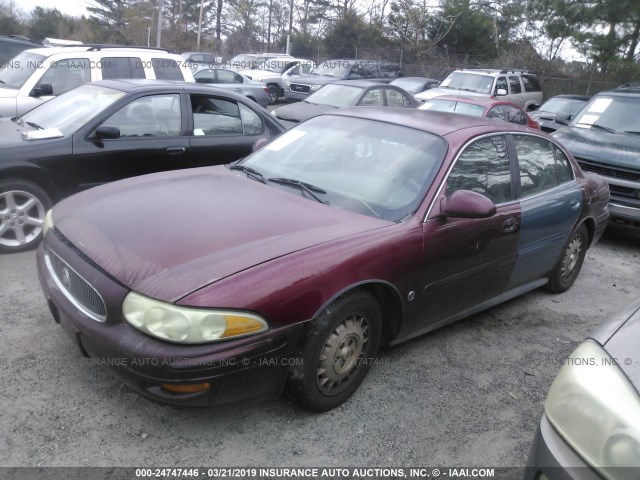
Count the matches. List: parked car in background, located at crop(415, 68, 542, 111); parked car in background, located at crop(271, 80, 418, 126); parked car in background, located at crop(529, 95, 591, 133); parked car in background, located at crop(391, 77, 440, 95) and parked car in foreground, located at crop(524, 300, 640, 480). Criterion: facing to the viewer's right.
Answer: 0

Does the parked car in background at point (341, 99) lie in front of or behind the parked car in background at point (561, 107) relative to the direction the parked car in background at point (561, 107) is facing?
in front

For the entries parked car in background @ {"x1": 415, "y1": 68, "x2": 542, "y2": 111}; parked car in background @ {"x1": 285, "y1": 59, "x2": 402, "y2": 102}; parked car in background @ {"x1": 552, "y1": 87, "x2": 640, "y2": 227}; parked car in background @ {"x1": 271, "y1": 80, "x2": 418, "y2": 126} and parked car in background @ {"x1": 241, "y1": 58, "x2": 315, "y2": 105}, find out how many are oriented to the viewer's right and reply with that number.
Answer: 0

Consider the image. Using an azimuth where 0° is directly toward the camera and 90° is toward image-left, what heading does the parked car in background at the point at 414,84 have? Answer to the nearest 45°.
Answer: approximately 45°

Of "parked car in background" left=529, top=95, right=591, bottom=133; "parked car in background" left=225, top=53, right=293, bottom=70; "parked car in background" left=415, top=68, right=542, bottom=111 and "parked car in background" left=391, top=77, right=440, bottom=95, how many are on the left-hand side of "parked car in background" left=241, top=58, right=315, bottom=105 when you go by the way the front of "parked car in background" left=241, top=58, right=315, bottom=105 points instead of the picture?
3

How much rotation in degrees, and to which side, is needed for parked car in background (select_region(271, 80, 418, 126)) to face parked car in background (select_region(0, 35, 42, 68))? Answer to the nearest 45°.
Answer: approximately 45° to its right

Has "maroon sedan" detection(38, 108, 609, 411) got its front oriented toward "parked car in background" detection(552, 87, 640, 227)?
no

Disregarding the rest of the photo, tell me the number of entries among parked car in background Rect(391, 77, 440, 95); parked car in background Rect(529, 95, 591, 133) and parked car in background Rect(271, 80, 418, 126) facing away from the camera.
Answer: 0

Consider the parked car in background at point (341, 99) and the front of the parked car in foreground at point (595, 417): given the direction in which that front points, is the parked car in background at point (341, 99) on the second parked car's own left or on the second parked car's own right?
on the second parked car's own right

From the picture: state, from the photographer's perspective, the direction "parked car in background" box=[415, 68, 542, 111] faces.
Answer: facing the viewer and to the left of the viewer

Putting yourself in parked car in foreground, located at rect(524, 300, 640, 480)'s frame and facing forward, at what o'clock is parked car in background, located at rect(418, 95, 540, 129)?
parked car in background, located at rect(418, 95, 540, 129) is roughly at 4 o'clock from parked car in foreground, located at rect(524, 300, 640, 480).

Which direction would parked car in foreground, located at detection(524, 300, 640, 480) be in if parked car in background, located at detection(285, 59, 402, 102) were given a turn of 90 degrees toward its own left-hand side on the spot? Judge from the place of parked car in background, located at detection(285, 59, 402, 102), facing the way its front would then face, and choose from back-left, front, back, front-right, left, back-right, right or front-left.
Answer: front-right

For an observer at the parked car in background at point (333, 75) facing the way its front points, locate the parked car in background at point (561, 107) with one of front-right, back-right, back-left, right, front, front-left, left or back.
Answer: left

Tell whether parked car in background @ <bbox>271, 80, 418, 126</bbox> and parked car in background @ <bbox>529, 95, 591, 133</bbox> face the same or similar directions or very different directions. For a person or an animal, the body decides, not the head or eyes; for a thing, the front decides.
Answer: same or similar directions

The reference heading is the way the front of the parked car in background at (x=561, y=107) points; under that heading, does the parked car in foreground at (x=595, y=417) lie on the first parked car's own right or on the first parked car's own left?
on the first parked car's own left

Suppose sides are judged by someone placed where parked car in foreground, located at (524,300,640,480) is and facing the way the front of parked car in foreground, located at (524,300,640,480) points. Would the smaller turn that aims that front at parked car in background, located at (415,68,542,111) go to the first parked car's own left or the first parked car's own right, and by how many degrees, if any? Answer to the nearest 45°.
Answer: approximately 135° to the first parked car's own right

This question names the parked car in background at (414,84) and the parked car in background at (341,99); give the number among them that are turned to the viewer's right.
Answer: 0

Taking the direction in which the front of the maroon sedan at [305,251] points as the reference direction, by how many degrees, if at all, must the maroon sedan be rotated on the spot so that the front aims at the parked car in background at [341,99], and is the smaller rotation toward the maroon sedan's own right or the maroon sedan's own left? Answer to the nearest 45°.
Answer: approximately 135° to the maroon sedan's own right

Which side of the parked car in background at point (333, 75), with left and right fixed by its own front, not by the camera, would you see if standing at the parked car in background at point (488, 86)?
left
